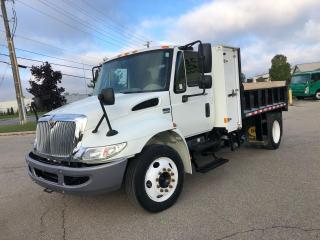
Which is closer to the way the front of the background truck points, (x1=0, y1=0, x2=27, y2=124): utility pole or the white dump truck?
the utility pole

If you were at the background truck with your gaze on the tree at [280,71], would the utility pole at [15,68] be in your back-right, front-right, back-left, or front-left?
back-left

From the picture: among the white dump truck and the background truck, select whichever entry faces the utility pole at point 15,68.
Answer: the background truck

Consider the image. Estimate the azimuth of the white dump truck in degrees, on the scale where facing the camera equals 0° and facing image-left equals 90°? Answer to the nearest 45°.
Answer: approximately 45°

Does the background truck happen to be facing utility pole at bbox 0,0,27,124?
yes

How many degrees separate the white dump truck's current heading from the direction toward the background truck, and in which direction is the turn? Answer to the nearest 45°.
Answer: approximately 180°

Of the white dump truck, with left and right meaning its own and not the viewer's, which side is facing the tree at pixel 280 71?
back

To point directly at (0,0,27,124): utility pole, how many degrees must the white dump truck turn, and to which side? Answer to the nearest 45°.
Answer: approximately 90° to its right

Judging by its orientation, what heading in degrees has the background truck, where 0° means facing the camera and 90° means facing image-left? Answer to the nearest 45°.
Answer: approximately 45°
